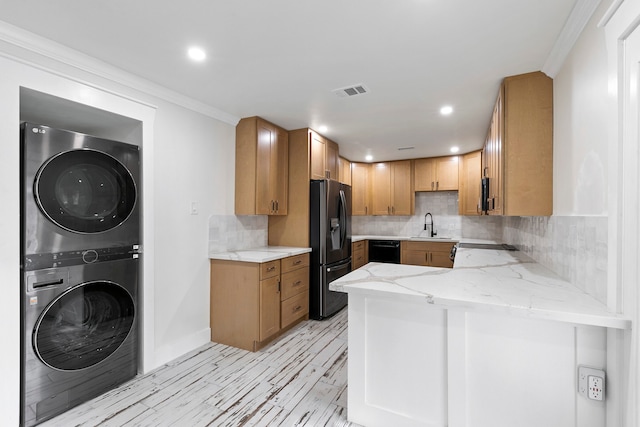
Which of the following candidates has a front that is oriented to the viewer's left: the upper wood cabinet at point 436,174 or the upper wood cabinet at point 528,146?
the upper wood cabinet at point 528,146

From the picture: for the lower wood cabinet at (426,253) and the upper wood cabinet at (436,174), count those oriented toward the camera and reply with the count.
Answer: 2

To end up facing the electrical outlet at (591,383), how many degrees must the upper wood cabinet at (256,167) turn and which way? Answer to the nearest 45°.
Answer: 0° — it already faces it

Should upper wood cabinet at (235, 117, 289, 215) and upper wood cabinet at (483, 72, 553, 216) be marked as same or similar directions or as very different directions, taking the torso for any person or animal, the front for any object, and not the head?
very different directions

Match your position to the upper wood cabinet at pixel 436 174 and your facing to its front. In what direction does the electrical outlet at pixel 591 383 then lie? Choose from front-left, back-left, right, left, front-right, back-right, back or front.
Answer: front

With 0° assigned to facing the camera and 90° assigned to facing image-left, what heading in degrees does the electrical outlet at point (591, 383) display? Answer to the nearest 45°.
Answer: approximately 45°

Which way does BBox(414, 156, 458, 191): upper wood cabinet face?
toward the camera

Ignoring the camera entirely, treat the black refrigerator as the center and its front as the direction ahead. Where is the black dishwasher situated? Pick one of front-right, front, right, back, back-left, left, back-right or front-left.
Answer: left

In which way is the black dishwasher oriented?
toward the camera

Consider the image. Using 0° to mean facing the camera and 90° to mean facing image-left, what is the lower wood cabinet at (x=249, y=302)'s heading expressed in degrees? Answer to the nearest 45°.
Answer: approximately 315°

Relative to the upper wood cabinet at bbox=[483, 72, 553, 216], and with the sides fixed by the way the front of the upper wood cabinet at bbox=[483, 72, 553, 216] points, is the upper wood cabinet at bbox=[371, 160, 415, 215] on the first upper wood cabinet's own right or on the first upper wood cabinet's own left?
on the first upper wood cabinet's own right

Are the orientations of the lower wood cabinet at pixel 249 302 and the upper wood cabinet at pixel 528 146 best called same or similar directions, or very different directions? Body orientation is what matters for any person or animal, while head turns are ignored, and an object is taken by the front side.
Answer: very different directions

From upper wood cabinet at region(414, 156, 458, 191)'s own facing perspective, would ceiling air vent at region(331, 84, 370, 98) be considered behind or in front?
in front

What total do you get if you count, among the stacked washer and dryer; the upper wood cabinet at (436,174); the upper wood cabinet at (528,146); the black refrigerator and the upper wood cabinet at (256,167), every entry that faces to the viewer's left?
1

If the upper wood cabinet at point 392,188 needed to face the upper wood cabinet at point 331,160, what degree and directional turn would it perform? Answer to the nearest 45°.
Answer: approximately 45° to its right
